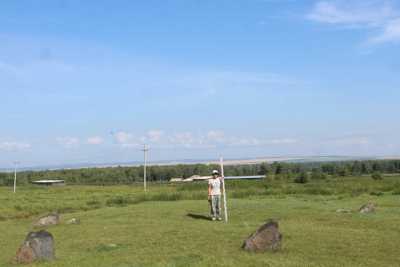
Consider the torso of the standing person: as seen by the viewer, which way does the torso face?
toward the camera

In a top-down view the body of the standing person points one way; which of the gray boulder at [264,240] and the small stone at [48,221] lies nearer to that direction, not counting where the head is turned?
the gray boulder

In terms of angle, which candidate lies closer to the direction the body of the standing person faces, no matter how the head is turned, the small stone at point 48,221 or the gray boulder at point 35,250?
the gray boulder

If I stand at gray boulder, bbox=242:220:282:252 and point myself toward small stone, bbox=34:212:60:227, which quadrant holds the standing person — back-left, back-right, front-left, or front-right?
front-right

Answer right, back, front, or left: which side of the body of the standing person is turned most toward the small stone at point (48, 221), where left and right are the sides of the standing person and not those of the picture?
right

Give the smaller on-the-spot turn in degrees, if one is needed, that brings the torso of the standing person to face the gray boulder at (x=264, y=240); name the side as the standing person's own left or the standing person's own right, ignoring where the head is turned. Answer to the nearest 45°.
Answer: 0° — they already face it

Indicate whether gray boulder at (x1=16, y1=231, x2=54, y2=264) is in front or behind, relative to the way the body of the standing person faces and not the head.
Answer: in front
